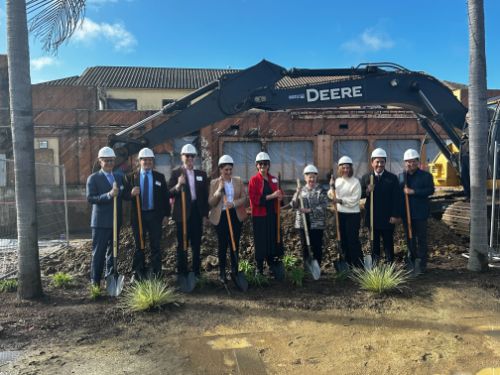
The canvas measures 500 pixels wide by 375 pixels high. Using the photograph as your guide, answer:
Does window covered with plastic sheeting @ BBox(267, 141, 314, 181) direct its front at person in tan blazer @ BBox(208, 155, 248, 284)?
yes

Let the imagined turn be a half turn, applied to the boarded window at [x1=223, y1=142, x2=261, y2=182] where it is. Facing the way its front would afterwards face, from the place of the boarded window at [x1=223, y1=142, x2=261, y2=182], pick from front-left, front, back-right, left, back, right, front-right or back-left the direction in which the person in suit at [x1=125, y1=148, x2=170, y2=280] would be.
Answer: back

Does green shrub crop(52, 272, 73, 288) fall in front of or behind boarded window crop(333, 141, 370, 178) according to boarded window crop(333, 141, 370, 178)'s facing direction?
in front

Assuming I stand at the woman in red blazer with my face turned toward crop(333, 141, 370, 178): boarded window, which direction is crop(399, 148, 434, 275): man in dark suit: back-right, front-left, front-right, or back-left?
front-right

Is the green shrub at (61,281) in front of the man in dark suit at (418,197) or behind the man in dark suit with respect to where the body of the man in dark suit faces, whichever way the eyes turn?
in front

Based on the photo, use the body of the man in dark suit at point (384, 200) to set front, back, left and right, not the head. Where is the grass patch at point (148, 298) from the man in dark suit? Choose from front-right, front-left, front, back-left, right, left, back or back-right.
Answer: front-right

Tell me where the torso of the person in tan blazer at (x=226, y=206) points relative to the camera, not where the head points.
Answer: toward the camera

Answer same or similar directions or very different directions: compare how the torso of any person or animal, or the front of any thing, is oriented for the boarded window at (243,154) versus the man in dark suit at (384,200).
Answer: same or similar directions

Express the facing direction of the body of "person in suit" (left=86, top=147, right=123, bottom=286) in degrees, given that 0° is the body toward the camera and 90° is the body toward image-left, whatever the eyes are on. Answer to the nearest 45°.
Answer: approximately 315°

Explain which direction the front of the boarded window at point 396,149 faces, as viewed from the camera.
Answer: facing the viewer

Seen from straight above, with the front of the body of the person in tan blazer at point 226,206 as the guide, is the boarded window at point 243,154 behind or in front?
behind

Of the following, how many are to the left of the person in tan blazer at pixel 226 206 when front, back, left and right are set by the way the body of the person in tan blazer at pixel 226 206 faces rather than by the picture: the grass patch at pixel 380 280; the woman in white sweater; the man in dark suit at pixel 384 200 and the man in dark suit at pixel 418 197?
4

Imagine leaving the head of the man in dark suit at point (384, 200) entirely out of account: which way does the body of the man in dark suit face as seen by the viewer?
toward the camera

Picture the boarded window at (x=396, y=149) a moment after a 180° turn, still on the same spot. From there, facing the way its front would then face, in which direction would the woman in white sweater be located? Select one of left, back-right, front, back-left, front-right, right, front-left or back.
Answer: back

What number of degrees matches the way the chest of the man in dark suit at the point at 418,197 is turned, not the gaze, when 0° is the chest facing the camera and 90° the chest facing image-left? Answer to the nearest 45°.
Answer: approximately 45°

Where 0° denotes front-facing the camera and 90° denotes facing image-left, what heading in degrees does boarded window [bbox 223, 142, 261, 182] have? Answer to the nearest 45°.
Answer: approximately 0°

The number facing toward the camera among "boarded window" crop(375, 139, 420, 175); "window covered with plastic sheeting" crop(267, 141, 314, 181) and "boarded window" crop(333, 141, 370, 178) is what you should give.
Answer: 3

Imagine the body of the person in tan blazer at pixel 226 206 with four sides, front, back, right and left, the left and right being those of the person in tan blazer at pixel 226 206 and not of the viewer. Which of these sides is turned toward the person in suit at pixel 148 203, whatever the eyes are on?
right

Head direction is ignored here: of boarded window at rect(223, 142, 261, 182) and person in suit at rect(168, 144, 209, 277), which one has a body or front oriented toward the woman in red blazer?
the boarded window
